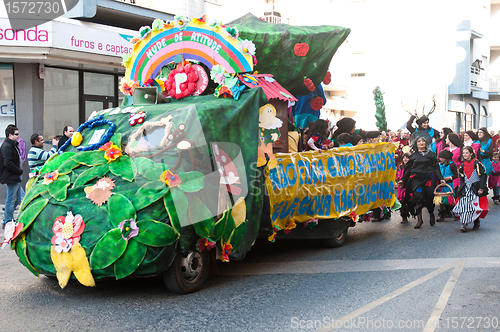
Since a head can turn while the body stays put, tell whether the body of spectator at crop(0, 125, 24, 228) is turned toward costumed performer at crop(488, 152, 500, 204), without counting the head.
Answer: yes

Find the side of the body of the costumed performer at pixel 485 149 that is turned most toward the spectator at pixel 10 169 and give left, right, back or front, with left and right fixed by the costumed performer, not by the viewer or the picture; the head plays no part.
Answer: front

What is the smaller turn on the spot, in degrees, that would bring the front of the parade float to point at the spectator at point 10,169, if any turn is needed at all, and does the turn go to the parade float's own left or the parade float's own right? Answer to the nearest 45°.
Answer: approximately 90° to the parade float's own right

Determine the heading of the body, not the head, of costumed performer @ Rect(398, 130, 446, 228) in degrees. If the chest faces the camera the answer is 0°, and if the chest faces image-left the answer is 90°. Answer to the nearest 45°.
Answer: approximately 0°

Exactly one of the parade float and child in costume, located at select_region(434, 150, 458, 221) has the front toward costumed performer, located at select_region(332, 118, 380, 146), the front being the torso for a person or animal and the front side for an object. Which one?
the child in costume

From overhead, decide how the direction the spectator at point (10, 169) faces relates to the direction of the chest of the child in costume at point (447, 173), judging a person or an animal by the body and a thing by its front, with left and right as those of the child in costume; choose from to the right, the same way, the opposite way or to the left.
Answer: the opposite way
